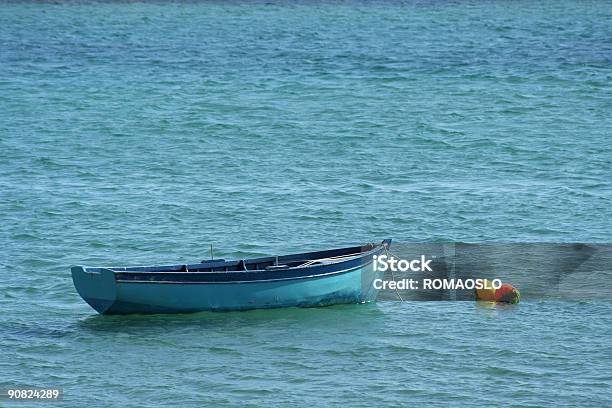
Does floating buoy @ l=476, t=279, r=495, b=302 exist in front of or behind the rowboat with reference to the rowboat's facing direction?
in front

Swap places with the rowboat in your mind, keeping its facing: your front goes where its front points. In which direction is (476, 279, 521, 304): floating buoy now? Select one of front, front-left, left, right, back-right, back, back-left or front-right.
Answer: front-right

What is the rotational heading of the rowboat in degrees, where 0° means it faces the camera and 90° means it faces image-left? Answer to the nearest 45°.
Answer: approximately 225°
